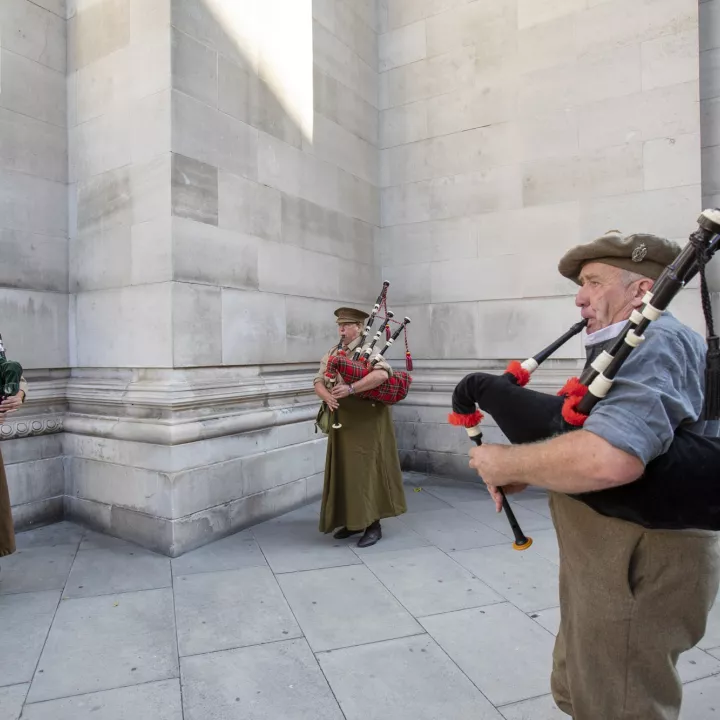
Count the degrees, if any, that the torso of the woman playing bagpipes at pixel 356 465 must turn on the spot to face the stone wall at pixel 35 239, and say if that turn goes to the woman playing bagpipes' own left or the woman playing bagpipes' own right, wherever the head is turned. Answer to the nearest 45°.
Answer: approximately 45° to the woman playing bagpipes' own right

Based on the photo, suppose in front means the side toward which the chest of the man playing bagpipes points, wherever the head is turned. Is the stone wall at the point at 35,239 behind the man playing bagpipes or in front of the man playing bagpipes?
in front

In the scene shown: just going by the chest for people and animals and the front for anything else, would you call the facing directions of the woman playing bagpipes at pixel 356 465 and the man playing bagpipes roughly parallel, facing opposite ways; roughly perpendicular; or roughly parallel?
roughly perpendicular

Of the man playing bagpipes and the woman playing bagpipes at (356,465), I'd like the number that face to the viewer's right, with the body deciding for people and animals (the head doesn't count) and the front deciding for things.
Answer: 0

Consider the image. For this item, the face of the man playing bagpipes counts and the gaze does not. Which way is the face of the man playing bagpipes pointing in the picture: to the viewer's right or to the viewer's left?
to the viewer's left

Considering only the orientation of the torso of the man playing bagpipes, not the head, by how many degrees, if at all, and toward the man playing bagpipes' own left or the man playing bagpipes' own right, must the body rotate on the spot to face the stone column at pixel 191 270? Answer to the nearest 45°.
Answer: approximately 45° to the man playing bagpipes' own right

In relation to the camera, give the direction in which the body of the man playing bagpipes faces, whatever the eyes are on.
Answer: to the viewer's left

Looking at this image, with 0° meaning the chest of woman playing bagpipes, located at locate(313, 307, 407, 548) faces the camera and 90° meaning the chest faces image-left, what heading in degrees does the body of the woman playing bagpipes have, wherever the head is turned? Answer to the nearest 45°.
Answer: approximately 45°
